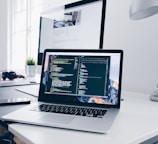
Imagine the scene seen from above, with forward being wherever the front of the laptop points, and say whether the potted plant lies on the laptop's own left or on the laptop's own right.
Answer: on the laptop's own right

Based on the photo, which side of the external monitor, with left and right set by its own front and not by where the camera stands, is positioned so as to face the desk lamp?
left

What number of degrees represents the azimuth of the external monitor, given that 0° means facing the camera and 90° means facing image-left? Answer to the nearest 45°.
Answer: approximately 45°

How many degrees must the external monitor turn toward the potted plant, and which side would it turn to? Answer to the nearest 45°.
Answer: approximately 90° to its right
